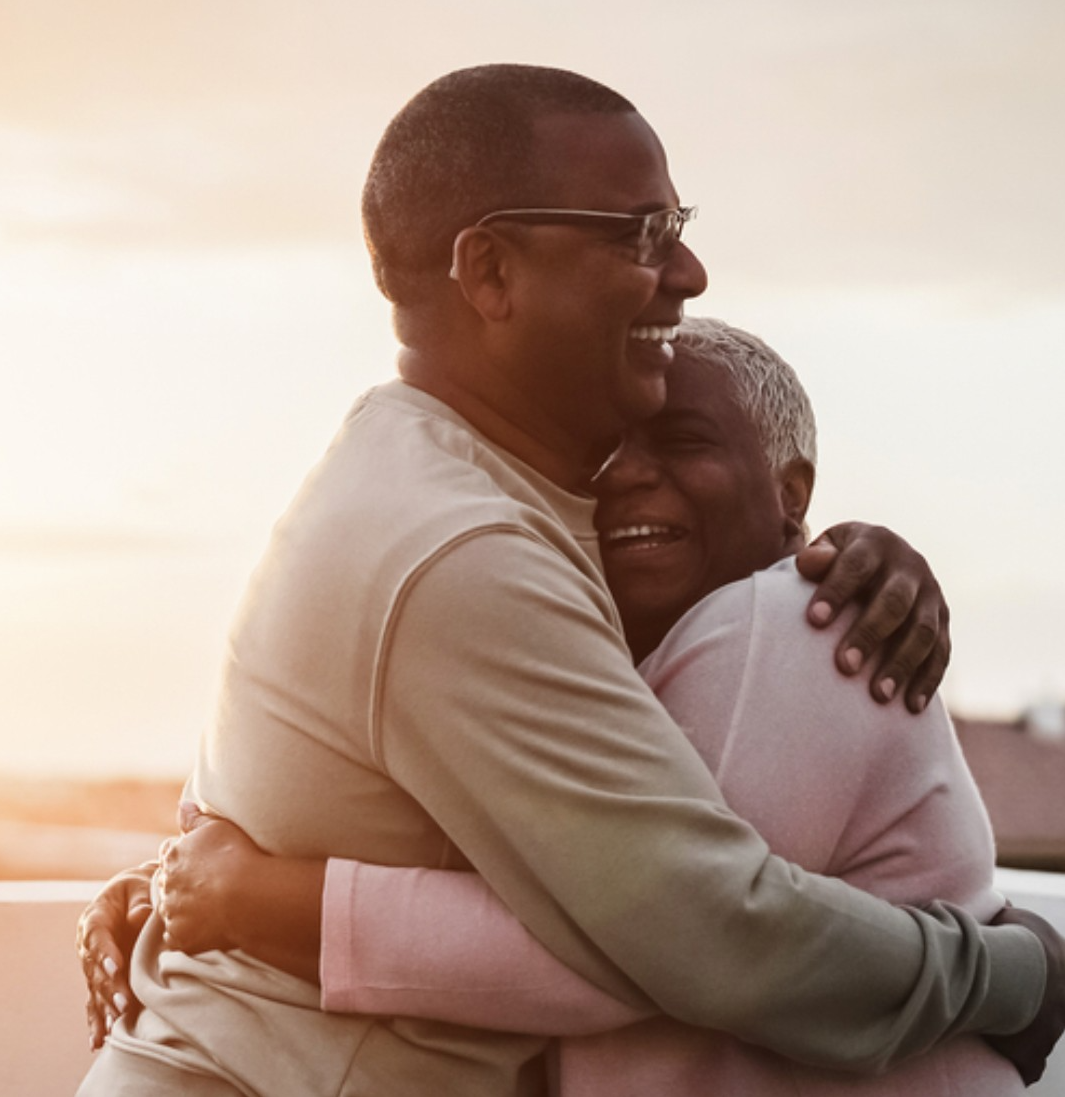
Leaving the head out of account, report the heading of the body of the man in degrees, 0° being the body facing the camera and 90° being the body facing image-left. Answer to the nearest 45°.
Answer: approximately 270°

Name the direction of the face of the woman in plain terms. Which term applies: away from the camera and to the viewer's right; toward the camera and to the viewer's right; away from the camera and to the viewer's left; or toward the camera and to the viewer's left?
toward the camera and to the viewer's left

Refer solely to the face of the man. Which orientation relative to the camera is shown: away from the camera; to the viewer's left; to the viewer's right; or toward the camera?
to the viewer's right
